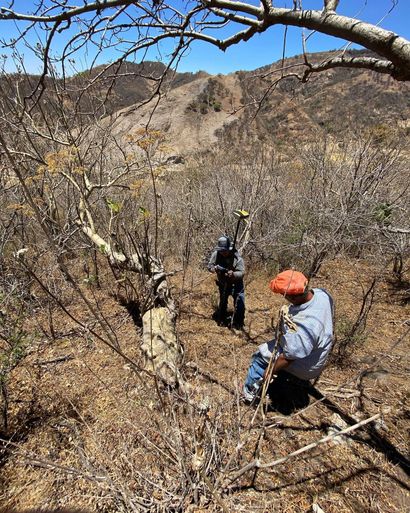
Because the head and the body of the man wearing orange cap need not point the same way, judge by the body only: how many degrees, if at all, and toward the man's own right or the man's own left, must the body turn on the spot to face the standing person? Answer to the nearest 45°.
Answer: approximately 45° to the man's own right

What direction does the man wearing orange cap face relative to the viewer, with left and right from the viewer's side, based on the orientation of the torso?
facing to the left of the viewer
